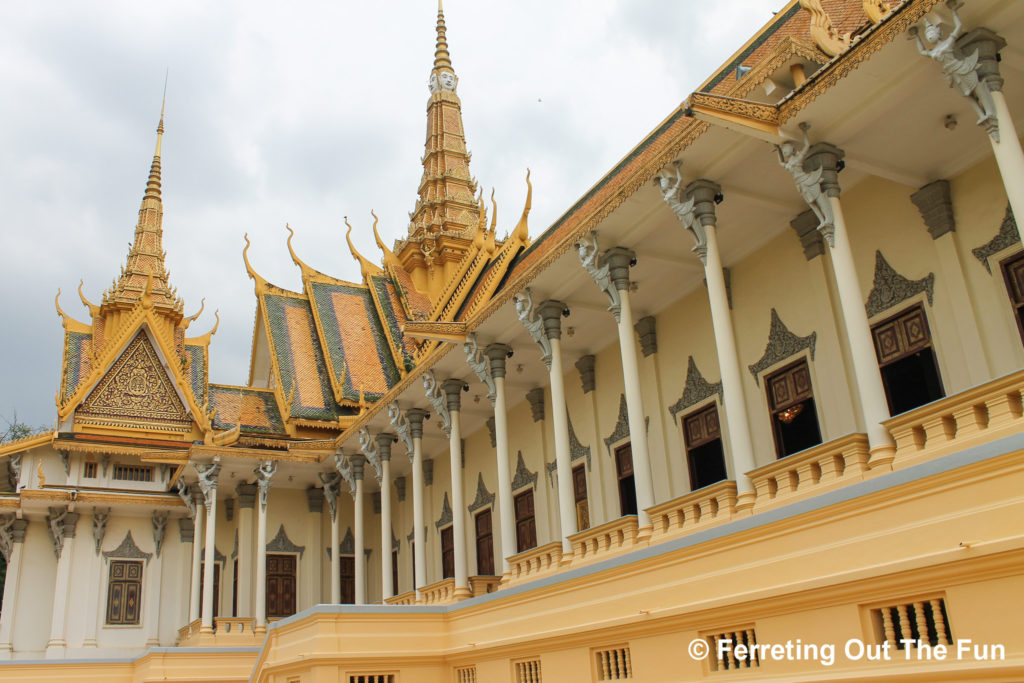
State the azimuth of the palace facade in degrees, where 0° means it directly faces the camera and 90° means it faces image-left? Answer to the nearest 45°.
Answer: approximately 45°
